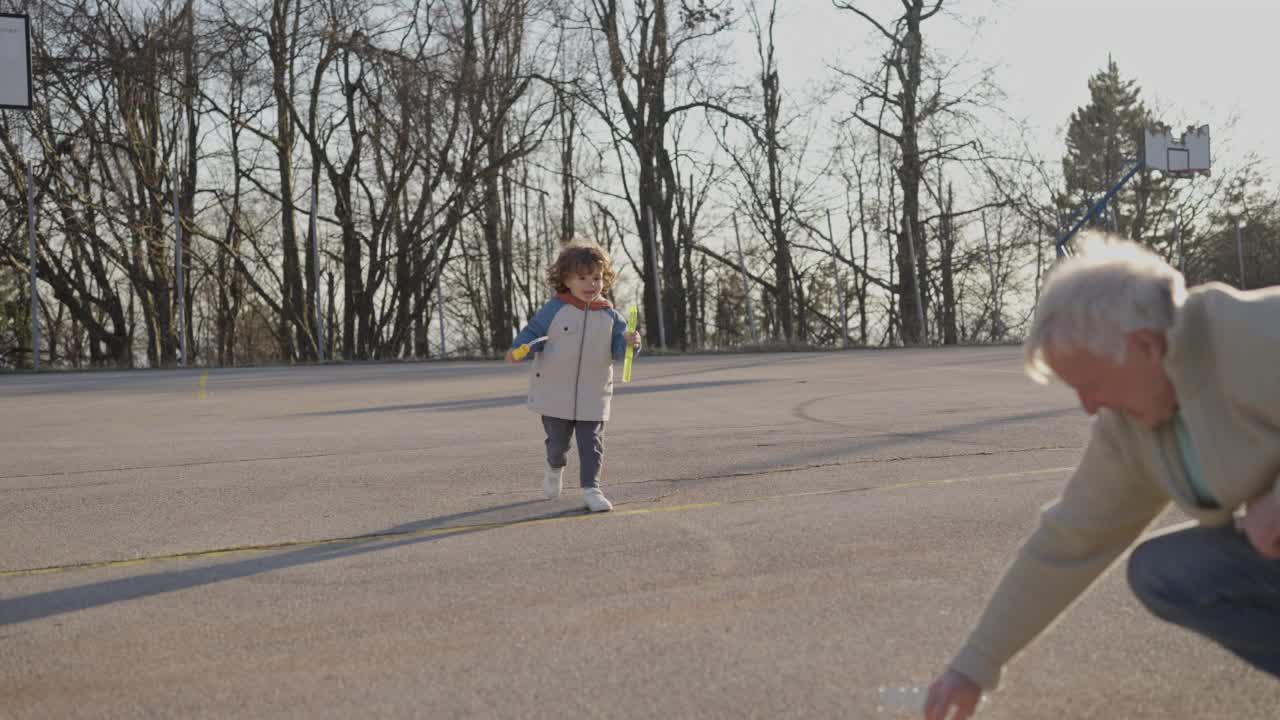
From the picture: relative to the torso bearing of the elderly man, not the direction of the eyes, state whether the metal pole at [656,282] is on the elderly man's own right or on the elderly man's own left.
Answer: on the elderly man's own right

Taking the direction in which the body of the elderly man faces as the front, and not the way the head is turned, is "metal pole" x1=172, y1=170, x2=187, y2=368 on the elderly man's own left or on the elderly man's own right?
on the elderly man's own right

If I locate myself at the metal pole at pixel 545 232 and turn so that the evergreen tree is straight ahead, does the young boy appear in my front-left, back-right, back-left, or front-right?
back-right

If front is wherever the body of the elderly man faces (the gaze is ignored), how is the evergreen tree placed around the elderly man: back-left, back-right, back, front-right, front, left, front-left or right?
back-right

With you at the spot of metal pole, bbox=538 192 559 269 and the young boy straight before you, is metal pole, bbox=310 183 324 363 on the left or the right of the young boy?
right

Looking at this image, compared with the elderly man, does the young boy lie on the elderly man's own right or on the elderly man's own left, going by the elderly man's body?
on the elderly man's own right

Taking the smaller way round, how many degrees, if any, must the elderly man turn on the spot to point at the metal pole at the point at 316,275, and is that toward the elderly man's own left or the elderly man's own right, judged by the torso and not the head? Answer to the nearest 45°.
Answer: approximately 90° to the elderly man's own right

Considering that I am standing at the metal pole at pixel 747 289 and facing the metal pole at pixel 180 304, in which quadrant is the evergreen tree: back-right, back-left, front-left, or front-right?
back-right

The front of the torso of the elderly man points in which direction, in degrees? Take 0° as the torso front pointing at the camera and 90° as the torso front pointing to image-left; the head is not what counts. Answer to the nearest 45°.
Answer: approximately 45°
